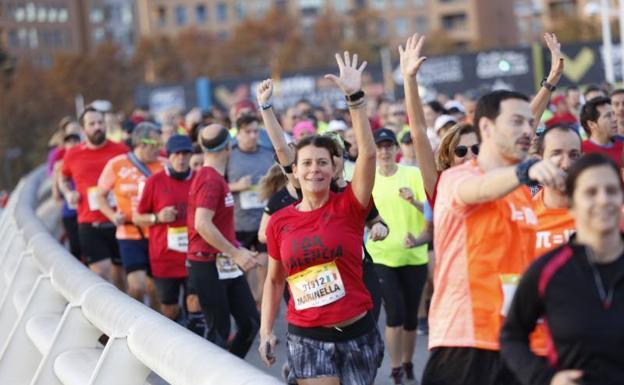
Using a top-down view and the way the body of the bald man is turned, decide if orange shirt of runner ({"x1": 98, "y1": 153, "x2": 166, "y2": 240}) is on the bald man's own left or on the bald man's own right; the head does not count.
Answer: on the bald man's own left

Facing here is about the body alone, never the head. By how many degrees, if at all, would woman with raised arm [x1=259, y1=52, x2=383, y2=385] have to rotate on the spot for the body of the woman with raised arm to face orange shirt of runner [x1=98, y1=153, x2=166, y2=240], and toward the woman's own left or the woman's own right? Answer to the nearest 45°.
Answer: approximately 180°
